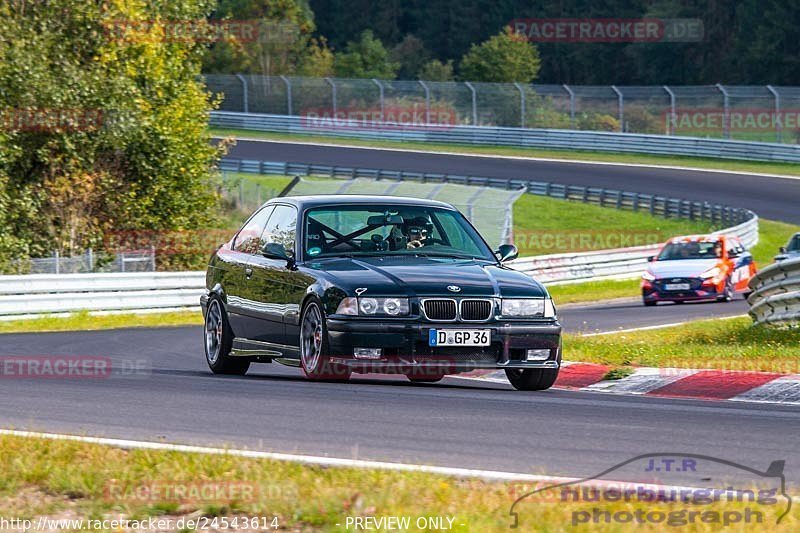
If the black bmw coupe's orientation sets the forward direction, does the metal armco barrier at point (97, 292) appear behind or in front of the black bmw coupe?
behind

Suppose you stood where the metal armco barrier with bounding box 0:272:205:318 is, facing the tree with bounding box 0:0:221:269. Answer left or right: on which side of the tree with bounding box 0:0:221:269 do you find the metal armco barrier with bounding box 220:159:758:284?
right

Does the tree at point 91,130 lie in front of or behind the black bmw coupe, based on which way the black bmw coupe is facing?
behind

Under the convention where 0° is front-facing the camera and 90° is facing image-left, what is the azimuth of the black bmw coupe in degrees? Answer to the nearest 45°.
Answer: approximately 315°

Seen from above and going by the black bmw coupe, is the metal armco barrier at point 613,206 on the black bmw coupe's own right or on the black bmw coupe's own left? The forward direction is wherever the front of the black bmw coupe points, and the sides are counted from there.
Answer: on the black bmw coupe's own left
